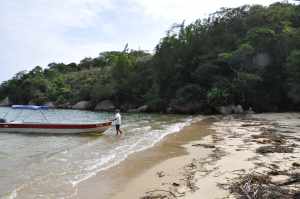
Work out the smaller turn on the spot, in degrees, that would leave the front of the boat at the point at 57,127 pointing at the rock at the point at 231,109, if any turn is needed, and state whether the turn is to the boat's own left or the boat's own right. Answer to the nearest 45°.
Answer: approximately 45° to the boat's own left

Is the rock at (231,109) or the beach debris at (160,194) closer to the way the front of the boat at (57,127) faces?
the rock

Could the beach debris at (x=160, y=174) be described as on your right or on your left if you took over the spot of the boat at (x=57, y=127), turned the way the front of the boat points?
on your right

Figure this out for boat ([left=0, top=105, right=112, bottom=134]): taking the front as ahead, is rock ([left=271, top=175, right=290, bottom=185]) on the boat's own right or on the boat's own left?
on the boat's own right

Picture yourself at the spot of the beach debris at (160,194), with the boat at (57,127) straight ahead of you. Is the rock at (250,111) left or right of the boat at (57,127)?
right

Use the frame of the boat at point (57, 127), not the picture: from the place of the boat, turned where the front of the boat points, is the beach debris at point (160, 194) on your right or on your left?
on your right

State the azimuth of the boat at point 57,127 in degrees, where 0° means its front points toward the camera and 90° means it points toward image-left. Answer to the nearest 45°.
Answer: approximately 270°

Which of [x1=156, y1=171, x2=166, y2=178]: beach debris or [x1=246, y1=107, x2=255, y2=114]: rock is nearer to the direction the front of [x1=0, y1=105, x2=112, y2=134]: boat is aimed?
the rock

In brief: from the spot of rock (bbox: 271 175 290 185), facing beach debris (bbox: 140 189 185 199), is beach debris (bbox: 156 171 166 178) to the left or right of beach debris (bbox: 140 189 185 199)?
right
